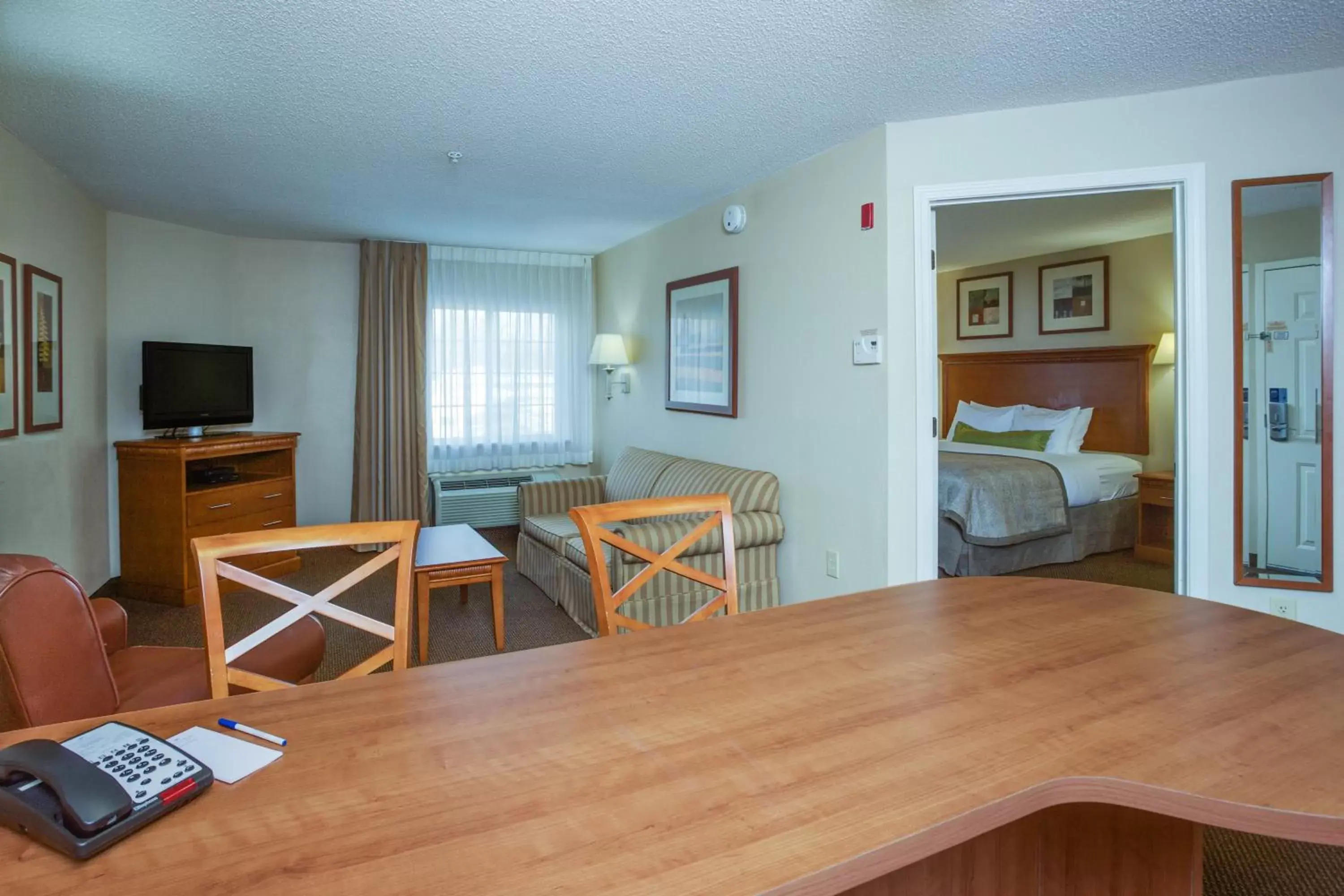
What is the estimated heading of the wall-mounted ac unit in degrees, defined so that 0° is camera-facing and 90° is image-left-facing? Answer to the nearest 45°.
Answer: approximately 0°

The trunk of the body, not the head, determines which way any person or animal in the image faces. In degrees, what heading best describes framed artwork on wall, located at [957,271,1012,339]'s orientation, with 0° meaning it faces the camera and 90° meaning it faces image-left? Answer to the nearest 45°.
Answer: approximately 45°

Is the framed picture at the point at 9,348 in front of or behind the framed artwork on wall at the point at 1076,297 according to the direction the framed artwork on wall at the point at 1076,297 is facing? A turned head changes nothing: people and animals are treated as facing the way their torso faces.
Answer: in front

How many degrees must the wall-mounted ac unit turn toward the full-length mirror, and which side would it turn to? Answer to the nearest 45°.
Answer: approximately 45° to its left

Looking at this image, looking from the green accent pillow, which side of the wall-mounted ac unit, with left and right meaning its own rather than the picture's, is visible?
left

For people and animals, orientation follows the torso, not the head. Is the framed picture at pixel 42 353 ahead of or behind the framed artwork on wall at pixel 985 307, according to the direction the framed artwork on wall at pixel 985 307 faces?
ahead

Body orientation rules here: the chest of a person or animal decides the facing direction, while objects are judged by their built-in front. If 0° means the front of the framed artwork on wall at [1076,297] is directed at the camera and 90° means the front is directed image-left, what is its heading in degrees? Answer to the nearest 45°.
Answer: approximately 45°

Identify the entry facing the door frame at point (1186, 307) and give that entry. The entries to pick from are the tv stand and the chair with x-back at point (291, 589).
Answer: the tv stand

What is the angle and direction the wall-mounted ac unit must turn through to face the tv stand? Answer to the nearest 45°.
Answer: approximately 45° to its right

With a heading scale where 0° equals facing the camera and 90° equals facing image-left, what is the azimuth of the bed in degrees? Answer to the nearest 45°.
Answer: approximately 45°

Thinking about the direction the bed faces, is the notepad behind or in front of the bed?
in front
